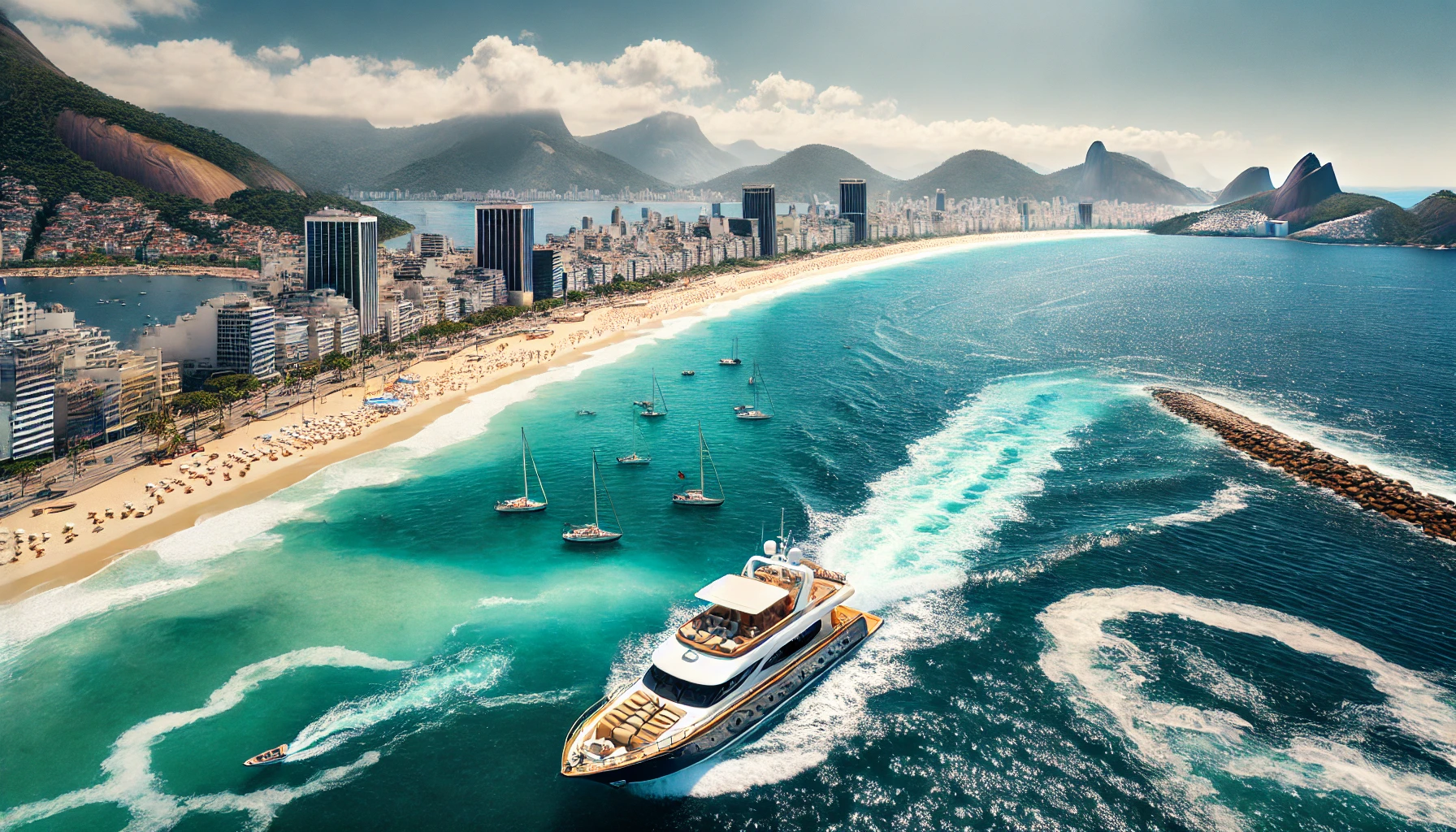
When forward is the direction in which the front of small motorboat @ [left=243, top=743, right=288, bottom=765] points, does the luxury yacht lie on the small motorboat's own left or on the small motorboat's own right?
on the small motorboat's own left

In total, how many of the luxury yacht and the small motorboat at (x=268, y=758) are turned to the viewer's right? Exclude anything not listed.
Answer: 0

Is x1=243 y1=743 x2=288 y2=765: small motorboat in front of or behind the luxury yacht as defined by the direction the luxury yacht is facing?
in front

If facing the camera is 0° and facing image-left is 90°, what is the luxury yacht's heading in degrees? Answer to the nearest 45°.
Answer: approximately 45°

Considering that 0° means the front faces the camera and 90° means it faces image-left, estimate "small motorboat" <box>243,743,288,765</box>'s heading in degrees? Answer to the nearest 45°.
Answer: approximately 45°
